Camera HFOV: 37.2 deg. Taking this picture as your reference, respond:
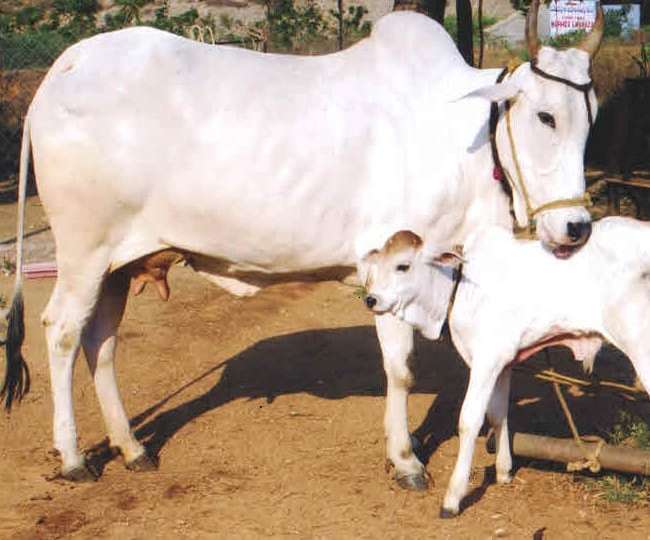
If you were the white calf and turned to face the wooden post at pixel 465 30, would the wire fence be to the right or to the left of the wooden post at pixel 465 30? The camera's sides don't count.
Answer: left

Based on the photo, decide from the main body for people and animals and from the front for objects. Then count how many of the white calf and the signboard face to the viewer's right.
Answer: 0

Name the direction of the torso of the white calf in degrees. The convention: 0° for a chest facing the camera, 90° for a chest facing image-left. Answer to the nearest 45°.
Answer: approximately 90°

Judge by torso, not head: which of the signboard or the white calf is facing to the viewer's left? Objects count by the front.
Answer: the white calf

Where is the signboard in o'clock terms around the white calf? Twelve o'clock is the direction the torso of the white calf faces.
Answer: The signboard is roughly at 3 o'clock from the white calf.

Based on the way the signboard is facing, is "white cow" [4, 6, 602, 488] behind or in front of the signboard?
in front

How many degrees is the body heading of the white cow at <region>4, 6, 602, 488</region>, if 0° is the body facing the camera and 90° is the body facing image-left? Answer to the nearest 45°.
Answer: approximately 270°

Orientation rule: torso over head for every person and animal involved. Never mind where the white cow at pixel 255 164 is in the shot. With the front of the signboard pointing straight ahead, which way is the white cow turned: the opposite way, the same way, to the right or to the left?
to the left

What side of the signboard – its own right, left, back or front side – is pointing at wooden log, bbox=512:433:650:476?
front

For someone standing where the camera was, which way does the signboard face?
facing the viewer

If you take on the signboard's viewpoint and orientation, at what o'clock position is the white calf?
The white calf is roughly at 12 o'clock from the signboard.
